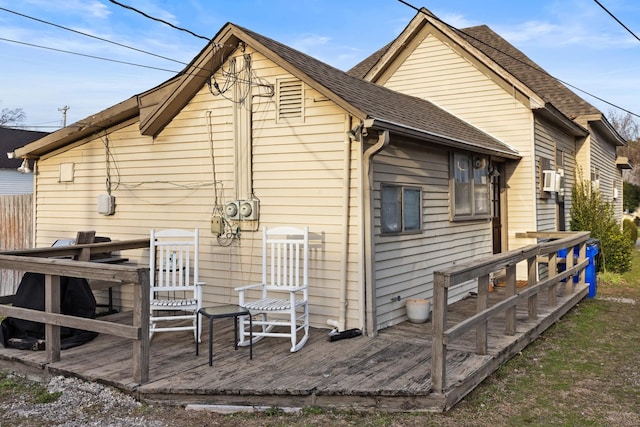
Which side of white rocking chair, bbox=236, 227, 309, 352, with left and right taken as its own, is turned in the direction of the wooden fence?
right

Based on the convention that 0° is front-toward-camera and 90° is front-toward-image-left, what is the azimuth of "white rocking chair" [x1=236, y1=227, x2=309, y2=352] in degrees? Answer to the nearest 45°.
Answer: approximately 45°

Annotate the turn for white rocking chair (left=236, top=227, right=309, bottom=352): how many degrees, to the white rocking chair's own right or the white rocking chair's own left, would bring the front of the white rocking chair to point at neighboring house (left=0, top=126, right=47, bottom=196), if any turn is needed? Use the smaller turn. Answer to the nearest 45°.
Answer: approximately 90° to the white rocking chair's own right

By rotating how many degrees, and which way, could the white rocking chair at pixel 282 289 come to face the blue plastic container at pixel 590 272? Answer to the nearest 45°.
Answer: approximately 180°

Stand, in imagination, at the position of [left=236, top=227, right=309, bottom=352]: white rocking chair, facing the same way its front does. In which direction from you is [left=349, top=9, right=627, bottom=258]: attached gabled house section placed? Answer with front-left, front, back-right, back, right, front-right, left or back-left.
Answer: back

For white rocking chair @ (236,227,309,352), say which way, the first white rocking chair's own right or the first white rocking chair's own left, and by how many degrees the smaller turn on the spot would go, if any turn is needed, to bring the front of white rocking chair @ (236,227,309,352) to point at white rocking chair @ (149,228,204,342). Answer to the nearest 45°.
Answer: approximately 45° to the first white rocking chair's own right

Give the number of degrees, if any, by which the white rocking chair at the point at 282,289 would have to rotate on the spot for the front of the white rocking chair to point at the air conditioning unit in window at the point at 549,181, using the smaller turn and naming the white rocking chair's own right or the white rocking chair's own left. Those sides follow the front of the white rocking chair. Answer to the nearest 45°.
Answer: approximately 180°
